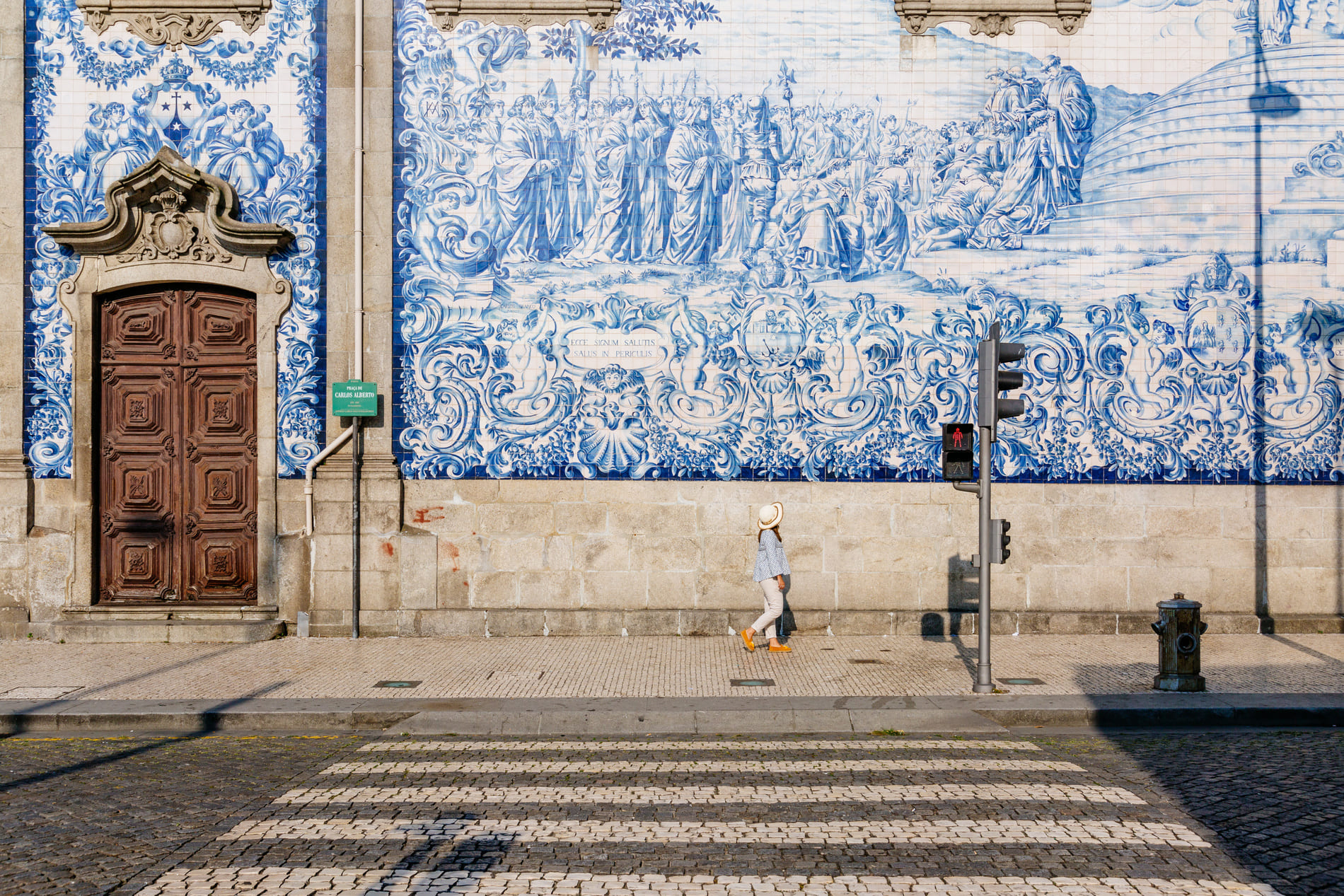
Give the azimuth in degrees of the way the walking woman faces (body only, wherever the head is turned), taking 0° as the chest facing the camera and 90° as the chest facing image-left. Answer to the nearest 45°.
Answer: approximately 270°

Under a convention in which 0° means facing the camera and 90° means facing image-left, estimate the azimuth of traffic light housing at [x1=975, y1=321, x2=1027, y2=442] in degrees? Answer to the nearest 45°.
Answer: approximately 270°

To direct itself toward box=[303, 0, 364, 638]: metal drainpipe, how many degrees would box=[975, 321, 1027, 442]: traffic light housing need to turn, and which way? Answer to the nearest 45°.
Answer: approximately 180°

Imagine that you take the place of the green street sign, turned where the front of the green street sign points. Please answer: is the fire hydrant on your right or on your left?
on your left

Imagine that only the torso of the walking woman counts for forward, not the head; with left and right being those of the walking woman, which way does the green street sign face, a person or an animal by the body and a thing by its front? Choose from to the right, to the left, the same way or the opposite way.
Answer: to the right

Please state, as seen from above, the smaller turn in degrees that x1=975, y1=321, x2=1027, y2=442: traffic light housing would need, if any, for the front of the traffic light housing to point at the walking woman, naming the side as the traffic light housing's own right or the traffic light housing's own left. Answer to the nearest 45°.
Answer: approximately 135° to the traffic light housing's own left

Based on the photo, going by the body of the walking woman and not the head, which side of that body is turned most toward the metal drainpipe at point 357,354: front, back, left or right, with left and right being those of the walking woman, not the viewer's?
back

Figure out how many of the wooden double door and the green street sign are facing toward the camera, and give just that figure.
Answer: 2

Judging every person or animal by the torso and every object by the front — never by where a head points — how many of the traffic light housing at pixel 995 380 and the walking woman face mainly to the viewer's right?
2

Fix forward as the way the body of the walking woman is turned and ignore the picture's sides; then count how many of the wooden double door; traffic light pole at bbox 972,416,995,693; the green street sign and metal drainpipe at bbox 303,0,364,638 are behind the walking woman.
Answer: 3

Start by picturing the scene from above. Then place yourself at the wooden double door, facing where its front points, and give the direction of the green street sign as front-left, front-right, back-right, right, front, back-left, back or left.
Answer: front-left

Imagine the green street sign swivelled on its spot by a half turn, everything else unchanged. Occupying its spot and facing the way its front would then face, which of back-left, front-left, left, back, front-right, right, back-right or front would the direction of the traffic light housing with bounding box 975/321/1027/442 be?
back-right
